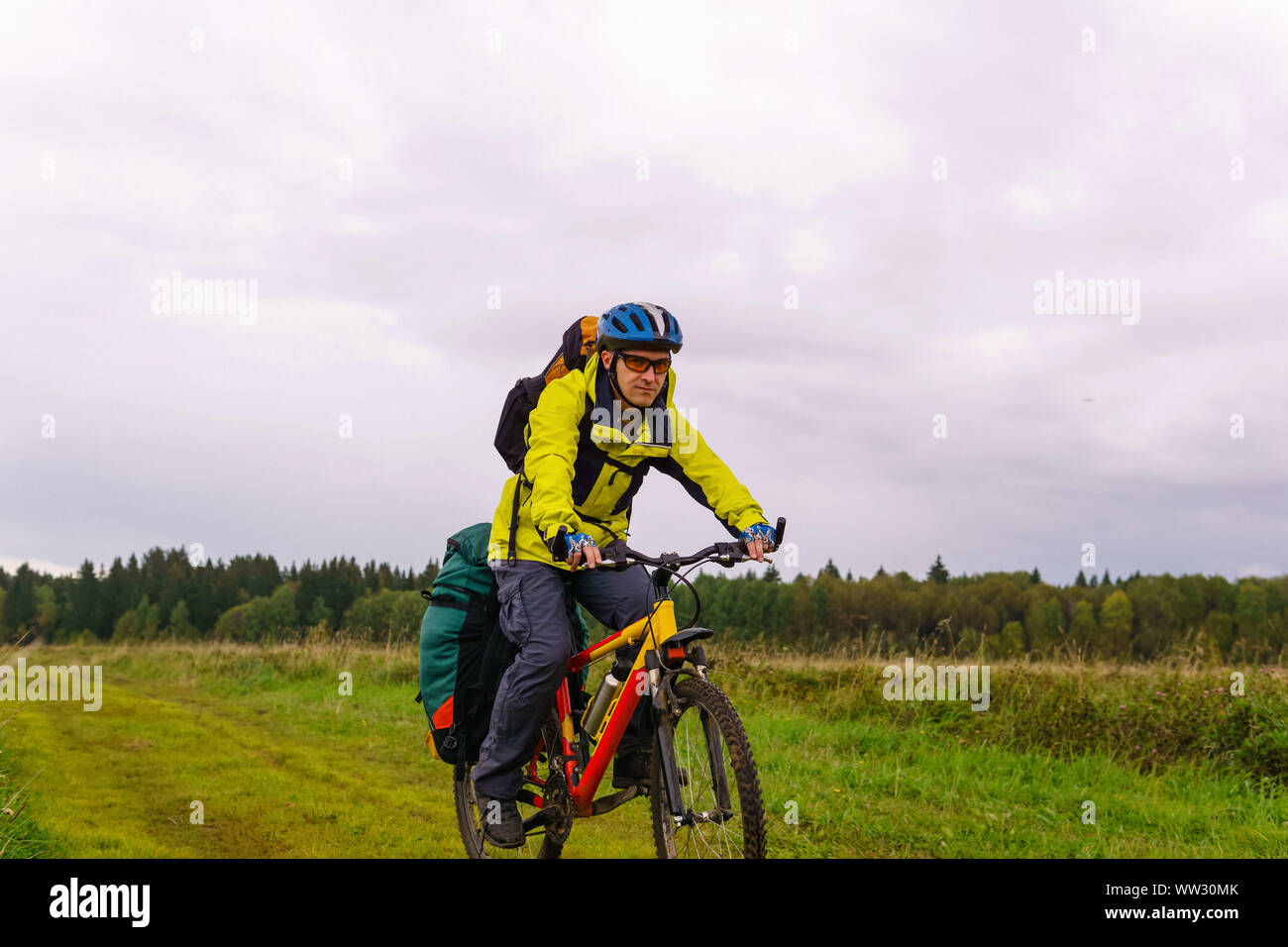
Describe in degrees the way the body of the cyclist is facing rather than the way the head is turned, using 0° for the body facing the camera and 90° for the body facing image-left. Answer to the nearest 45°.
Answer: approximately 315°

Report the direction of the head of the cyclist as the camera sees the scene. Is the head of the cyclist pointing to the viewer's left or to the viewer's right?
to the viewer's right

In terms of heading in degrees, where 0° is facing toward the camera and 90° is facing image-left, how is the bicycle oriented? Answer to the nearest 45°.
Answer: approximately 315°
